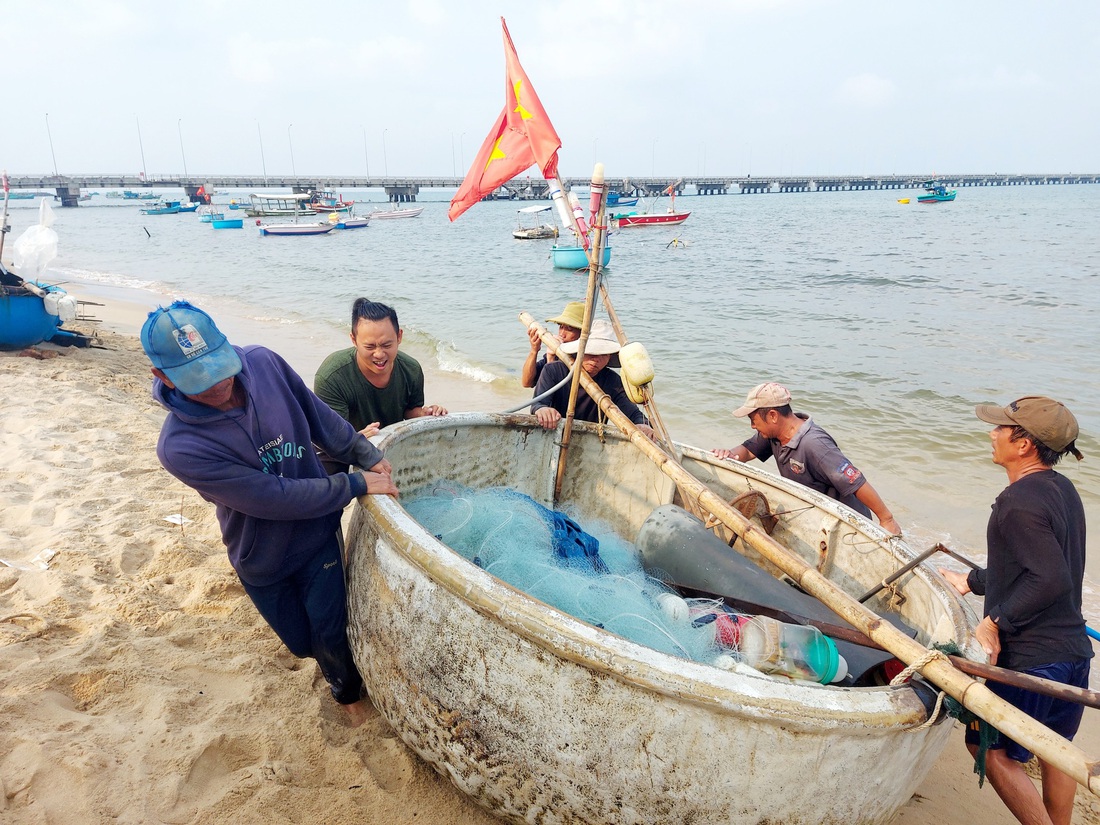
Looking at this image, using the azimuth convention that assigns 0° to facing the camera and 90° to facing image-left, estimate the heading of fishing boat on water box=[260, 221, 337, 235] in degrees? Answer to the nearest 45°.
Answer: approximately 270°

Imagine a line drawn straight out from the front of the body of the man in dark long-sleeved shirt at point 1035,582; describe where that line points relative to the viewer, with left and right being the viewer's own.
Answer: facing to the left of the viewer

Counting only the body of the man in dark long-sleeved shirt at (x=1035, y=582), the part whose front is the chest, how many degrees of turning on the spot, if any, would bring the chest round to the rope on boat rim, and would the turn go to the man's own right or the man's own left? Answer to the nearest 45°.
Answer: approximately 90° to the man's own left

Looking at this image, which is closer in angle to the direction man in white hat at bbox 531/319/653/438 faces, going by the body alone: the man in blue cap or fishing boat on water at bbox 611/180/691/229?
the man in blue cap

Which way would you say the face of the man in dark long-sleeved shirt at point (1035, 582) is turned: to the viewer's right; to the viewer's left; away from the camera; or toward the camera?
to the viewer's left

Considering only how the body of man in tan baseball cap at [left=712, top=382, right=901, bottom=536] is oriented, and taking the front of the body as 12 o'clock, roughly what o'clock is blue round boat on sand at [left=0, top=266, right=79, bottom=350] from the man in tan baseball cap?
The blue round boat on sand is roughly at 2 o'clock from the man in tan baseball cap.

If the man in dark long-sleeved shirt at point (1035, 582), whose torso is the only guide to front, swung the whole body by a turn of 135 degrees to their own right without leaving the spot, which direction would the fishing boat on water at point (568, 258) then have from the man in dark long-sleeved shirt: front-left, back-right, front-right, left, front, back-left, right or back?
left

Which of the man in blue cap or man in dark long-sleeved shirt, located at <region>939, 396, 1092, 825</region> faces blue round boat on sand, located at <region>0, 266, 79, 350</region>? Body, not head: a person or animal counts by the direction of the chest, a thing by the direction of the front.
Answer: the man in dark long-sleeved shirt
